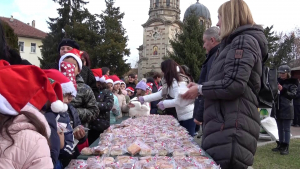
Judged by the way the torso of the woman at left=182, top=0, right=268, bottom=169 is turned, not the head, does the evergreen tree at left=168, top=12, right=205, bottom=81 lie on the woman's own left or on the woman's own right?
on the woman's own right

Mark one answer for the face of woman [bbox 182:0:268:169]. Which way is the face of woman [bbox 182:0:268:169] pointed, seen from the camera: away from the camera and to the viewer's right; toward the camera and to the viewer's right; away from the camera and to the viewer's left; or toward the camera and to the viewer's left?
away from the camera and to the viewer's left

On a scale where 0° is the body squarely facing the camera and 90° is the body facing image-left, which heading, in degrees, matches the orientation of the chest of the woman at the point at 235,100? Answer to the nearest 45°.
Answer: approximately 90°

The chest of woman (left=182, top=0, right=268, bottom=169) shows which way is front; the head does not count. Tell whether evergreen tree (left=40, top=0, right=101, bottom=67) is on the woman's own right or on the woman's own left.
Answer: on the woman's own right

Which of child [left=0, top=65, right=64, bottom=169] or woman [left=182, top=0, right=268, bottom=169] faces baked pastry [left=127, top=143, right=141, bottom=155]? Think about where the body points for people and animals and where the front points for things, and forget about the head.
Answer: the woman
